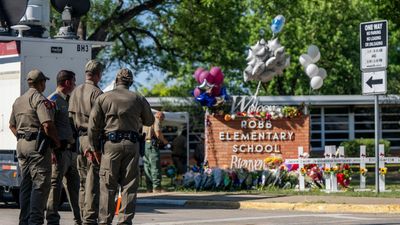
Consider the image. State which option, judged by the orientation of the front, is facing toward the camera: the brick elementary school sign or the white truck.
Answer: the brick elementary school sign

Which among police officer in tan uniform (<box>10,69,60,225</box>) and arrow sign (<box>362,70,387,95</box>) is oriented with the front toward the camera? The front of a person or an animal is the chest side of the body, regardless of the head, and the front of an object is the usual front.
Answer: the arrow sign

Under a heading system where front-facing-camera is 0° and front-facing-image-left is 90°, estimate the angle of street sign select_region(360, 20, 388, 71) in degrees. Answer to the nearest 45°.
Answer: approximately 0°

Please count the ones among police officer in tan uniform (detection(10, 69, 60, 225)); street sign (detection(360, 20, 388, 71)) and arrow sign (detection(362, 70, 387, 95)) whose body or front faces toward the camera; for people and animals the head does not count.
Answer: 2

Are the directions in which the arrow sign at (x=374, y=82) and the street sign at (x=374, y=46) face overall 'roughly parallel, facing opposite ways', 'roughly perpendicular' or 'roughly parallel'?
roughly parallel

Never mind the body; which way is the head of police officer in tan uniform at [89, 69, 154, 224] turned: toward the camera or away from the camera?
away from the camera

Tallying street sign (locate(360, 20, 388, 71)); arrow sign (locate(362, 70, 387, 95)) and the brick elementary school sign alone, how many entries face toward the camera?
3

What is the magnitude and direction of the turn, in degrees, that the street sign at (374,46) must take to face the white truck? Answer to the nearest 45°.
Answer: approximately 45° to its right

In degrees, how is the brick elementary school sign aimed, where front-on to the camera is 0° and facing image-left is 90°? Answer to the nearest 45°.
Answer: approximately 0°

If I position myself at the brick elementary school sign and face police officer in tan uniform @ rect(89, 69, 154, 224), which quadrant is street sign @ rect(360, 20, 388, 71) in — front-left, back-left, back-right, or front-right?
front-left

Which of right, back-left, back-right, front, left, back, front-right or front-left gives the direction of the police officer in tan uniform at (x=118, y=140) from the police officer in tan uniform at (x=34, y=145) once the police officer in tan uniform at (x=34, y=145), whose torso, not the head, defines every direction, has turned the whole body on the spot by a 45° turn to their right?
front-right

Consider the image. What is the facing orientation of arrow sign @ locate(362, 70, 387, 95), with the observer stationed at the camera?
facing the viewer
